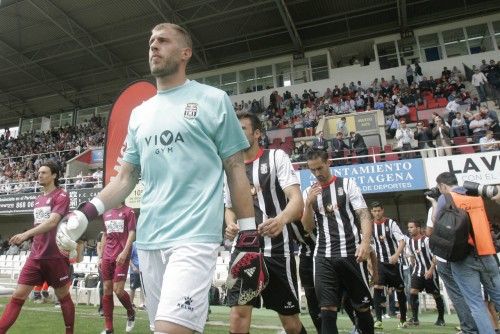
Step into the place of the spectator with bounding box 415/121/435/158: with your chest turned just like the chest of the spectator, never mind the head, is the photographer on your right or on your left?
on your left

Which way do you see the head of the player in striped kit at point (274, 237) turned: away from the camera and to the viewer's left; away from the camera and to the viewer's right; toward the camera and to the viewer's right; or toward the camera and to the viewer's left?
toward the camera and to the viewer's left

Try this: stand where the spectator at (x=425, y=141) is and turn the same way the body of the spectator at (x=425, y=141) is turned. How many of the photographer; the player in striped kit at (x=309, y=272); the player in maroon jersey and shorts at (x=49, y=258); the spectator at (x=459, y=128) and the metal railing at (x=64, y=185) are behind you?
1

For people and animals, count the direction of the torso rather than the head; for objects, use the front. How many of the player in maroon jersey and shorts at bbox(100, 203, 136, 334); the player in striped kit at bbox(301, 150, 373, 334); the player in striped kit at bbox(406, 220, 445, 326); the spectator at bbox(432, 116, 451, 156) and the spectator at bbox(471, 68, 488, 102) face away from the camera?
0

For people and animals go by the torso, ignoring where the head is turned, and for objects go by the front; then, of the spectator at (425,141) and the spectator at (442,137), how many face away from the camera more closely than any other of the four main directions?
0

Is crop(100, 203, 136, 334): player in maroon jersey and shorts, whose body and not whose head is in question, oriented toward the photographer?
no

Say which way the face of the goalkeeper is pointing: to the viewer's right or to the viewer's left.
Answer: to the viewer's left

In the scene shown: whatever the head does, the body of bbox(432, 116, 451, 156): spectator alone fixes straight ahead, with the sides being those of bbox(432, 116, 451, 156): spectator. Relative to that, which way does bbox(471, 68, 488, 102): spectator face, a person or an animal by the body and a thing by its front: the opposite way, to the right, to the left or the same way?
the same way

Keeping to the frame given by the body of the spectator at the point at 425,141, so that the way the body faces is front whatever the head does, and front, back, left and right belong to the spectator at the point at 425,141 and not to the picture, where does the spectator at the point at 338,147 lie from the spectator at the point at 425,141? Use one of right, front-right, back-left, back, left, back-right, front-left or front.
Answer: front-right

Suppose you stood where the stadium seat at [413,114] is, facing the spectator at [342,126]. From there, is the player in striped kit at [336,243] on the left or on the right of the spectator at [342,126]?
left

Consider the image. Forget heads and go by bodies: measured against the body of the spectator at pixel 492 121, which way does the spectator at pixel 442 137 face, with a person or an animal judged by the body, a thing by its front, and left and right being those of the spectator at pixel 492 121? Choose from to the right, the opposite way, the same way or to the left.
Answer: the same way

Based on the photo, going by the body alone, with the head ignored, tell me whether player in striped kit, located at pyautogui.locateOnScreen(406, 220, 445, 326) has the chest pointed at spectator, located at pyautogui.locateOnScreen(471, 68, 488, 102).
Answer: no

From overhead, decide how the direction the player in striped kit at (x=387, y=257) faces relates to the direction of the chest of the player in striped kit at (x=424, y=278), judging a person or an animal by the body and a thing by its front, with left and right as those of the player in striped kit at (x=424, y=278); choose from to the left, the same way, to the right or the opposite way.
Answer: the same way

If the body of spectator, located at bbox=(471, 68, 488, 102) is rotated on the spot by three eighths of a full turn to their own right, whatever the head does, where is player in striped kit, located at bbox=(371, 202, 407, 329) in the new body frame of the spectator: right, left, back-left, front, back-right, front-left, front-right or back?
back

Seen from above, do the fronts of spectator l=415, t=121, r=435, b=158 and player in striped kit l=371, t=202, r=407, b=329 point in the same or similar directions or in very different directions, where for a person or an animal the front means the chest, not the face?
same or similar directions

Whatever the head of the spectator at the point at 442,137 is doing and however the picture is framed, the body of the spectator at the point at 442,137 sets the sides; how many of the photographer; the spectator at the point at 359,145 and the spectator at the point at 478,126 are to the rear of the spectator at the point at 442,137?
1

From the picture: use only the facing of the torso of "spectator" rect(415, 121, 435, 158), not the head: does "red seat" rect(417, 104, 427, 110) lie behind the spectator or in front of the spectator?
behind
